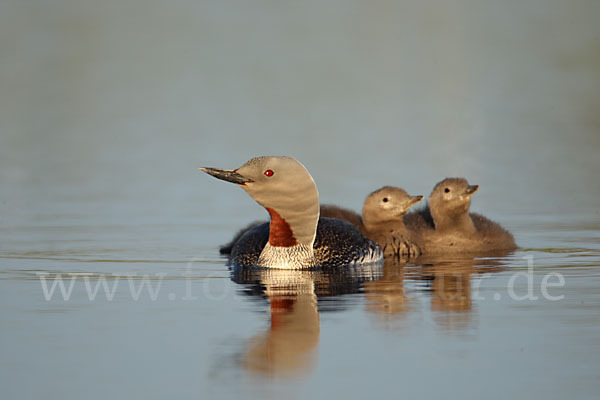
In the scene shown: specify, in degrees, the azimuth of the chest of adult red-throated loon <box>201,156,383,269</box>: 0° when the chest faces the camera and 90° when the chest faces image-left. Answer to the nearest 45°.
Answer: approximately 45°
